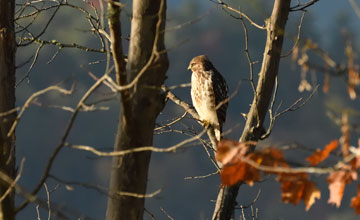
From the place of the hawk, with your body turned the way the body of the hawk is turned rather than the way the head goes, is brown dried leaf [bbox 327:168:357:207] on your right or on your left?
on your left

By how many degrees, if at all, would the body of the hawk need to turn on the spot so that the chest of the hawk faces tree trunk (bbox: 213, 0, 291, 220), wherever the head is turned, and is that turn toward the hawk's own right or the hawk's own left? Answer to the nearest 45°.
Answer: approximately 135° to the hawk's own left

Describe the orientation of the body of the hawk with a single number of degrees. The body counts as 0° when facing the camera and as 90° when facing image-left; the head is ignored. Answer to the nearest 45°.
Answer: approximately 45°

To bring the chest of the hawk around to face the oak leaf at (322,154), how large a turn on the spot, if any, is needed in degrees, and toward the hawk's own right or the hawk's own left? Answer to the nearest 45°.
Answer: approximately 45° to the hawk's own left

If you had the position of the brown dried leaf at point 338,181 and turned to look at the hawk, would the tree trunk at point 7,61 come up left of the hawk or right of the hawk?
left

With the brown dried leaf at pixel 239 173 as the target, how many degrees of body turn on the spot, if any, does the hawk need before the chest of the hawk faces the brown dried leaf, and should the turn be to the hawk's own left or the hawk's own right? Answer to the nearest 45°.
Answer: approximately 45° to the hawk's own left
